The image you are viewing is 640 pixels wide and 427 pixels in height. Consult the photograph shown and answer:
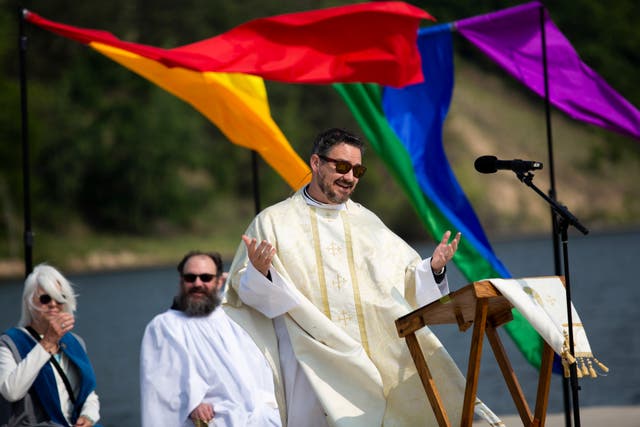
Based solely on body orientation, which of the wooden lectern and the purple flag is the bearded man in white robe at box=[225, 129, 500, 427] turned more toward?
the wooden lectern

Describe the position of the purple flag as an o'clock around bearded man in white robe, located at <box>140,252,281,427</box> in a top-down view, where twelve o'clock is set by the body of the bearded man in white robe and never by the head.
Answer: The purple flag is roughly at 8 o'clock from the bearded man in white robe.

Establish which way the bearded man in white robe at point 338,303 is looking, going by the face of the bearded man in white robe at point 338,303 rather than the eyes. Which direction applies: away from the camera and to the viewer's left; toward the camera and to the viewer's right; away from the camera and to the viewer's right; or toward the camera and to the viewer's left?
toward the camera and to the viewer's right

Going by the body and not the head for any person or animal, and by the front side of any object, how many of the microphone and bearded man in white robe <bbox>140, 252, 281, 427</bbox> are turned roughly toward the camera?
1

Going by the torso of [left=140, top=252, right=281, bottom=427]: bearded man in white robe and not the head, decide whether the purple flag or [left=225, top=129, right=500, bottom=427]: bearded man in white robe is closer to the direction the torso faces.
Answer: the bearded man in white robe

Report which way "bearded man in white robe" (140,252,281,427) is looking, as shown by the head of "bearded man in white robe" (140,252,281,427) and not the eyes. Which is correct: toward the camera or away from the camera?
toward the camera

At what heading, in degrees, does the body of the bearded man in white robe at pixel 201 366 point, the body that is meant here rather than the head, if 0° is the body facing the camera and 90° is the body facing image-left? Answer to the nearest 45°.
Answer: approximately 0°

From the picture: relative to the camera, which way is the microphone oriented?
to the viewer's left

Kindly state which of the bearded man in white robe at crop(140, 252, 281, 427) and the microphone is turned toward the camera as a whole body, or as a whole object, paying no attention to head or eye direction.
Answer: the bearded man in white robe
